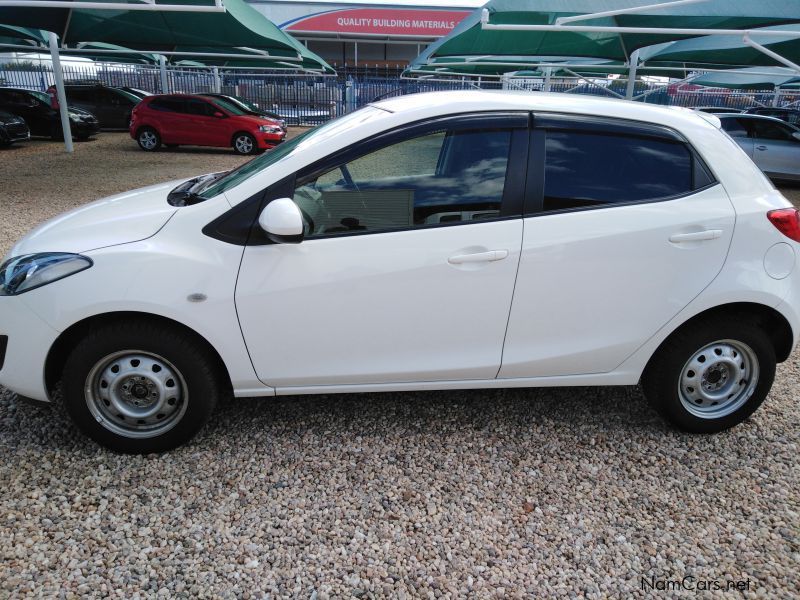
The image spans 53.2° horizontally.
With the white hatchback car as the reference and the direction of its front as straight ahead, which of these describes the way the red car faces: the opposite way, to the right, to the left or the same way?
the opposite way

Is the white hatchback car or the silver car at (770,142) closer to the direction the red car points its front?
the silver car

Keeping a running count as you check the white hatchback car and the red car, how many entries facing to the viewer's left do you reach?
1

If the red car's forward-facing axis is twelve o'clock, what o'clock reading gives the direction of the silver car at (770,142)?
The silver car is roughly at 1 o'clock from the red car.

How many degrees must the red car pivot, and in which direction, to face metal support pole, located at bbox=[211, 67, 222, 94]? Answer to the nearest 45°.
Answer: approximately 90° to its left

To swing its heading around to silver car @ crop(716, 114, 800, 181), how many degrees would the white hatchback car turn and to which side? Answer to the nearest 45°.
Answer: approximately 135° to its right

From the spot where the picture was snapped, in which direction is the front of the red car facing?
facing to the right of the viewer

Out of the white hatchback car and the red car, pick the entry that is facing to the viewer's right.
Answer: the red car

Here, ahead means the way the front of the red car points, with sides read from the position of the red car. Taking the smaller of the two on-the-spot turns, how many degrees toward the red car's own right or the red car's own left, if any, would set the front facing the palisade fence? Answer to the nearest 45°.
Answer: approximately 90° to the red car's own left

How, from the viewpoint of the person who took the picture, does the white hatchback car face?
facing to the left of the viewer

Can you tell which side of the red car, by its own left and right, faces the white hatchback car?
right

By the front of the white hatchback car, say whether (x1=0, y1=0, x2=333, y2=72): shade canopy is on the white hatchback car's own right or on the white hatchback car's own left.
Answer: on the white hatchback car's own right
